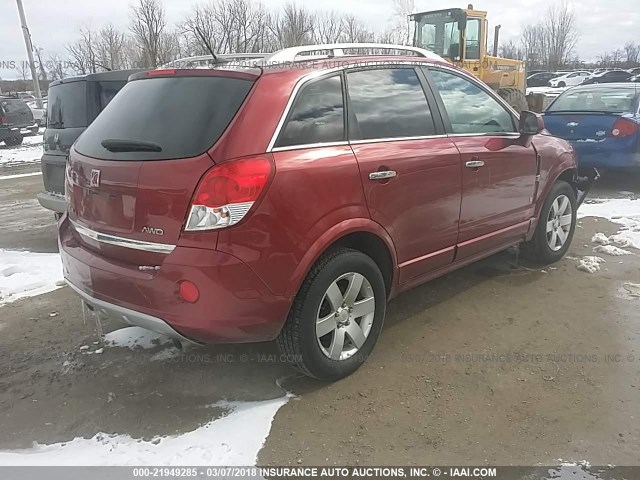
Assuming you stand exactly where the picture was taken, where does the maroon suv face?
facing away from the viewer and to the right of the viewer

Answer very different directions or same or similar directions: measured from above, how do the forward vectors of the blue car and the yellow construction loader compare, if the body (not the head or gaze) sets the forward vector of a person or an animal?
very different directions

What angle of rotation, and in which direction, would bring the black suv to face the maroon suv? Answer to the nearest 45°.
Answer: approximately 135° to its right

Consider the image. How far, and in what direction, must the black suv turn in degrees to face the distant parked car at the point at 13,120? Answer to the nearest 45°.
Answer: approximately 45° to its left

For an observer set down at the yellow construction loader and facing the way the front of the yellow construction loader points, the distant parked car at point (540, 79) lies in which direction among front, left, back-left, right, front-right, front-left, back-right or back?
back-right

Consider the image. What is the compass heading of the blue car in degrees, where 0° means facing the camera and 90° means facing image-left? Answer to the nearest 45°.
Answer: approximately 225°

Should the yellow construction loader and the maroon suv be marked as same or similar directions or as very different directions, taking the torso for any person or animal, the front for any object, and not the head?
very different directions

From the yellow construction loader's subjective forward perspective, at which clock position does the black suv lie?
The black suv is roughly at 11 o'clock from the yellow construction loader.

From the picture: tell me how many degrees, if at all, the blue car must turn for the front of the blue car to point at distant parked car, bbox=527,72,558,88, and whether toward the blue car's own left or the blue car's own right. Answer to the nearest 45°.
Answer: approximately 45° to the blue car's own left

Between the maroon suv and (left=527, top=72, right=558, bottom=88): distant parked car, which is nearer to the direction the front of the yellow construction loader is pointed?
the maroon suv
